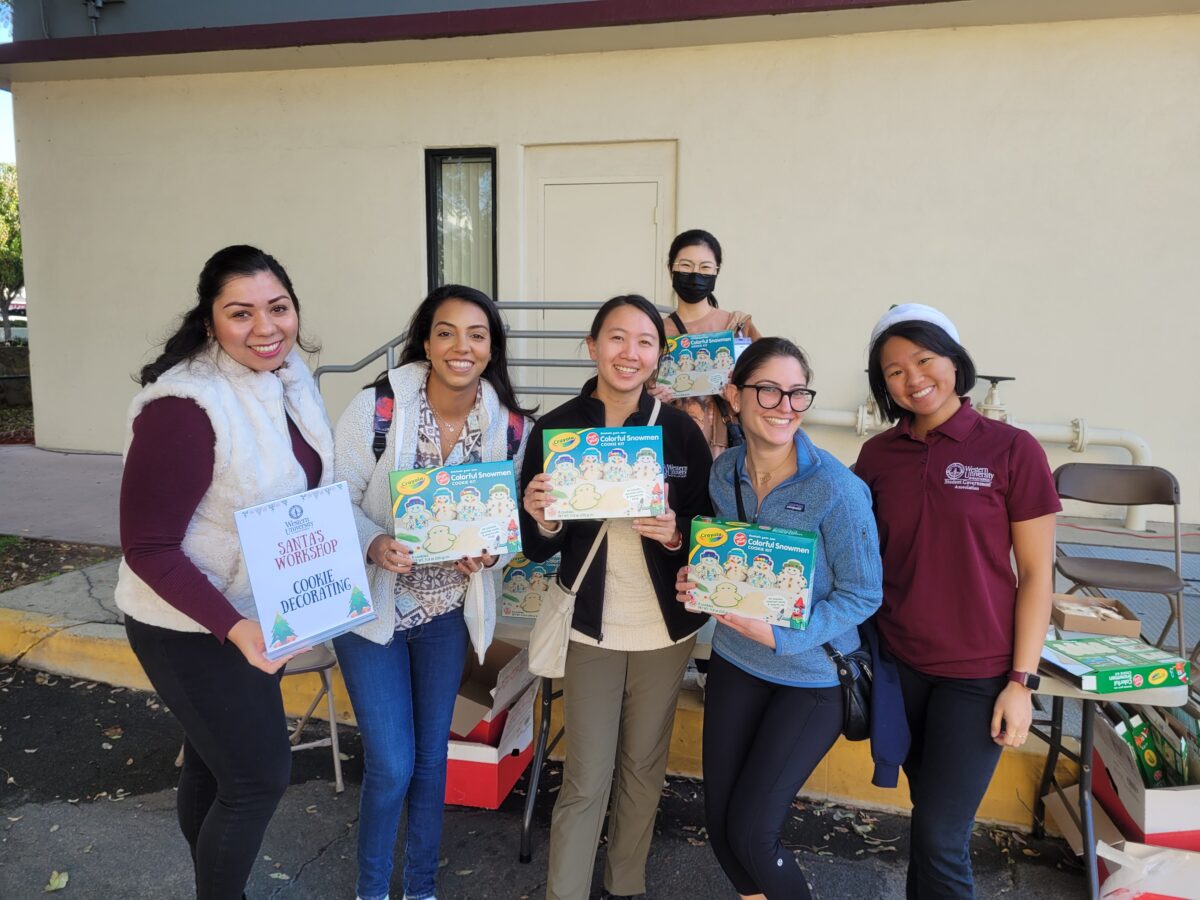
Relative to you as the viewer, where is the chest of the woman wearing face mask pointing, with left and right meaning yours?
facing the viewer

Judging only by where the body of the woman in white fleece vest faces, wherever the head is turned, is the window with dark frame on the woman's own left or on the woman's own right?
on the woman's own left

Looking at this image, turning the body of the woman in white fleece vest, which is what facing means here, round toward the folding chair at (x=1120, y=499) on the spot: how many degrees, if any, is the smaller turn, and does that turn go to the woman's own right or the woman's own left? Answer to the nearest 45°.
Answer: approximately 45° to the woman's own left

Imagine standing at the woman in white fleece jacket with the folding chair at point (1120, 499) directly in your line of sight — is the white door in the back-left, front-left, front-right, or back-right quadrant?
front-left

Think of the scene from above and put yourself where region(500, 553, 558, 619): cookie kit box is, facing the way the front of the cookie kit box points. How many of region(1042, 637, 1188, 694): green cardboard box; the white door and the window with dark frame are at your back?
2

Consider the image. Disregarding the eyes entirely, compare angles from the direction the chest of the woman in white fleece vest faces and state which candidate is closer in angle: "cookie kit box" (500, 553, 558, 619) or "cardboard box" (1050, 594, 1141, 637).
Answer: the cardboard box

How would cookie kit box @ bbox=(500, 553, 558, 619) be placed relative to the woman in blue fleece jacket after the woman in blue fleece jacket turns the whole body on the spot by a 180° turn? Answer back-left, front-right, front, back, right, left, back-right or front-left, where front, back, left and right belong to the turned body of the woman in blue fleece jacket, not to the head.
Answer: left

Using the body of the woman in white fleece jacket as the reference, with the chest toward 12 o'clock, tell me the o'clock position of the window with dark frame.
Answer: The window with dark frame is roughly at 6 o'clock from the woman in white fleece jacket.

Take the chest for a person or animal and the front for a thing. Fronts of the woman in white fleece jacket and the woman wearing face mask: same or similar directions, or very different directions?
same or similar directions

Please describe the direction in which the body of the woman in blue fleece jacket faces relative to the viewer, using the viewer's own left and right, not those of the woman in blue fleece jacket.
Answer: facing the viewer and to the left of the viewer

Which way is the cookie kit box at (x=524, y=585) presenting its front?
toward the camera

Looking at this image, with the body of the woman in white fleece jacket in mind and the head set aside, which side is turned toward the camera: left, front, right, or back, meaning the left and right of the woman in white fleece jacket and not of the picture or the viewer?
front

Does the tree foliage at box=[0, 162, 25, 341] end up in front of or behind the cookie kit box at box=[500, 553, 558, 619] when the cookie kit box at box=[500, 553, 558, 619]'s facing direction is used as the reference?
behind
